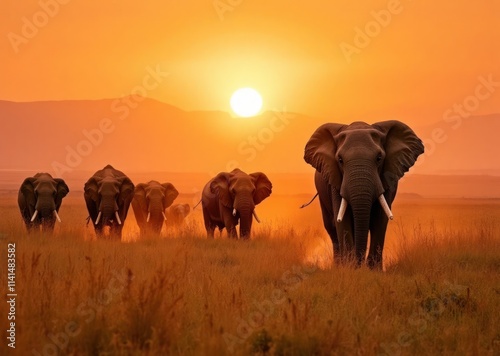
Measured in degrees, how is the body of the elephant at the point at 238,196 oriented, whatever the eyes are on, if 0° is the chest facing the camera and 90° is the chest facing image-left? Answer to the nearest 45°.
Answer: approximately 315°

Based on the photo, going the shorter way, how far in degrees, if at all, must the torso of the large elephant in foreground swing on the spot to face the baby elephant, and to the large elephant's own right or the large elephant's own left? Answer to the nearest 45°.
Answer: approximately 135° to the large elephant's own right

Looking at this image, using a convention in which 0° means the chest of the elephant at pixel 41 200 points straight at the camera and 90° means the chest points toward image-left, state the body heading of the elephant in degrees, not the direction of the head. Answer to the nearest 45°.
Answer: approximately 0°

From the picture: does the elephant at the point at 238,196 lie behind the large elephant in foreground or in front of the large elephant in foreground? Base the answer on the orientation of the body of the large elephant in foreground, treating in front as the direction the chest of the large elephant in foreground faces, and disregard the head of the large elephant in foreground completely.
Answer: behind

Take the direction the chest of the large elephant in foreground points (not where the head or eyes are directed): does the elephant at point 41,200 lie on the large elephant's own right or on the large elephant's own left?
on the large elephant's own right

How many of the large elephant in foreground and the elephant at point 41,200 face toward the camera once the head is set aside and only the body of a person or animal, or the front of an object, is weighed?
2
